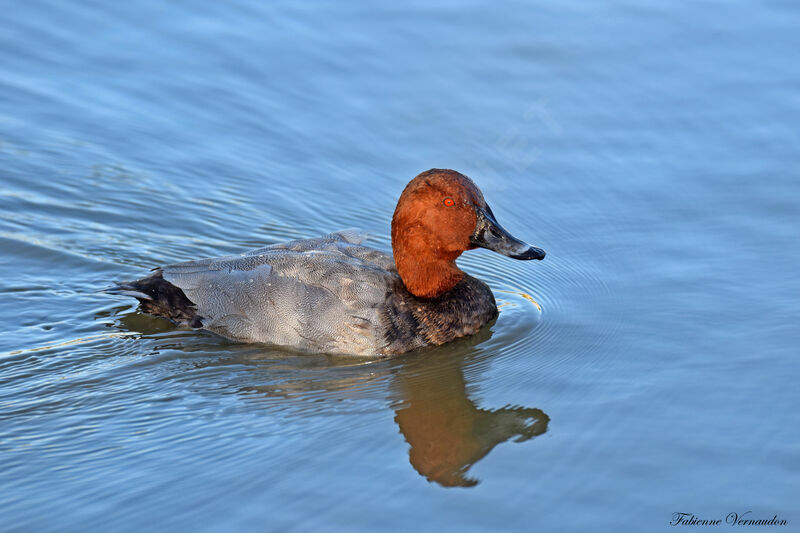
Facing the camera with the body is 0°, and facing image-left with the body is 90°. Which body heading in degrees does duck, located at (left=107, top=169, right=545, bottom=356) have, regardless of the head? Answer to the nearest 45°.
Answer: approximately 270°
